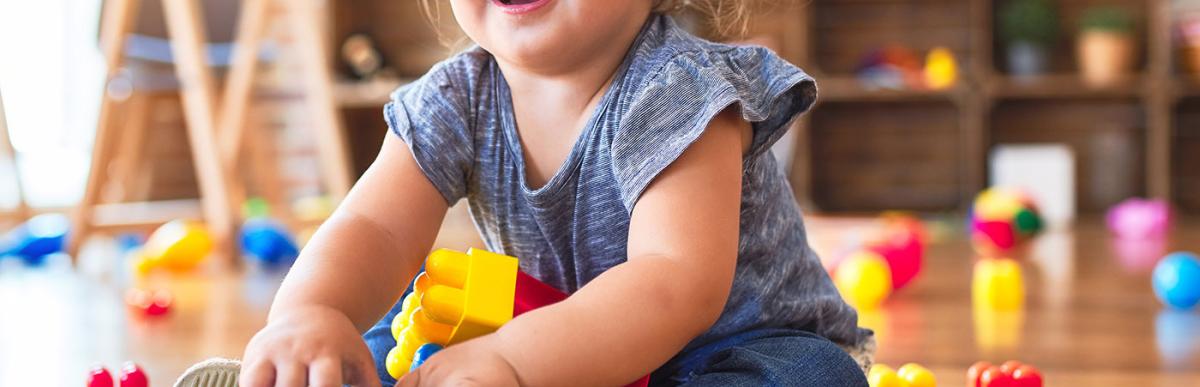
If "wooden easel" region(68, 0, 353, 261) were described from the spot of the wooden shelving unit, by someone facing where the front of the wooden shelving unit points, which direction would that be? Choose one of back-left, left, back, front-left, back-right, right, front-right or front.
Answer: front-right

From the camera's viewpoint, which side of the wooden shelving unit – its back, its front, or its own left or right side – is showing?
front

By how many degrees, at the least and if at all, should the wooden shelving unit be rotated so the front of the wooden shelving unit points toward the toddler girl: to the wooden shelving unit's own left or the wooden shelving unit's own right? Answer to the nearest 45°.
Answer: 0° — it already faces them

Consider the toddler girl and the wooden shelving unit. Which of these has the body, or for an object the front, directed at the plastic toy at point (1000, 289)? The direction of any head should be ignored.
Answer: the wooden shelving unit

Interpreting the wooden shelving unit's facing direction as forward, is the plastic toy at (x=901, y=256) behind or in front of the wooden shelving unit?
in front

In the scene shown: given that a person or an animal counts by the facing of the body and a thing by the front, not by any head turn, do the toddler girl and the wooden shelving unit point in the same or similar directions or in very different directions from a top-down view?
same or similar directions

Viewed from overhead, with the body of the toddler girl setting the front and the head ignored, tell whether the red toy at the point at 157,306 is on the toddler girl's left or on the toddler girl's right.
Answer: on the toddler girl's right

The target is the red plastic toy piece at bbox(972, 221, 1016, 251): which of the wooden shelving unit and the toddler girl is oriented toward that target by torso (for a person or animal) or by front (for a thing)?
the wooden shelving unit

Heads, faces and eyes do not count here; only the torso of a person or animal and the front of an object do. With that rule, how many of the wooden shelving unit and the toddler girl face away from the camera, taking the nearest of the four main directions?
0

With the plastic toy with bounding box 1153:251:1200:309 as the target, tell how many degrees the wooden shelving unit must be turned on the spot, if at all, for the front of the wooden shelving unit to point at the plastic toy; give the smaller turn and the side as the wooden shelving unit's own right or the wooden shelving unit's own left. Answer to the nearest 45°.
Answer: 0° — it already faces it

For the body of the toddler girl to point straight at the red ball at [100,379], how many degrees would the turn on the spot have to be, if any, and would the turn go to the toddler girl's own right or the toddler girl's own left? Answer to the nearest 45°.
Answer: approximately 45° to the toddler girl's own right

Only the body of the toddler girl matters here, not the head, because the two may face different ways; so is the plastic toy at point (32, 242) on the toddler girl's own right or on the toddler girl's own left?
on the toddler girl's own right

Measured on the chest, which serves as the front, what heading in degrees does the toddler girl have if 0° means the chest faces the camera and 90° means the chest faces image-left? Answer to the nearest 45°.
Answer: approximately 45°

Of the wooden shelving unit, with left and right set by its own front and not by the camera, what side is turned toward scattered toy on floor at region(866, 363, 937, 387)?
front

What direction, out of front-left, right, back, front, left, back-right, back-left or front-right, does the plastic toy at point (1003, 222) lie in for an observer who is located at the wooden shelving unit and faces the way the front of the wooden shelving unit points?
front

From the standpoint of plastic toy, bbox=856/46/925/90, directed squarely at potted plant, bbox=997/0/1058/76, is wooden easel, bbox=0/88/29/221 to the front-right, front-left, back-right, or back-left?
back-right
